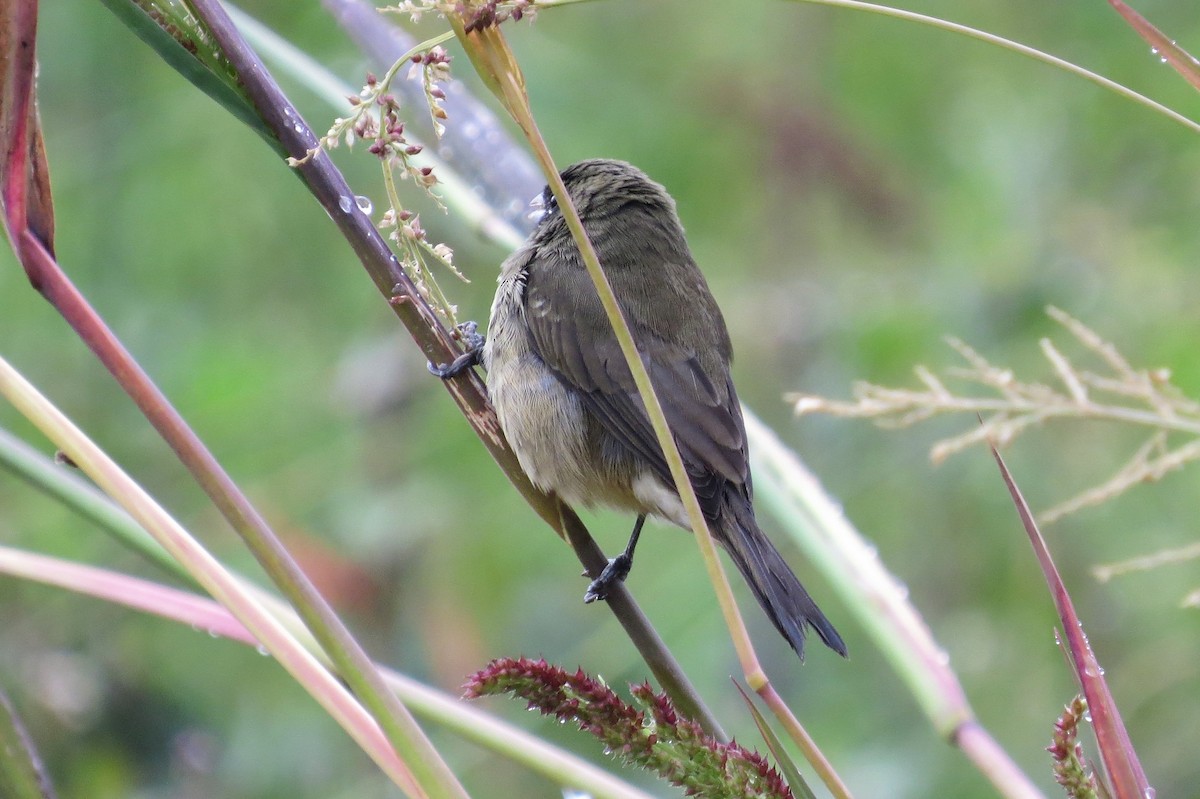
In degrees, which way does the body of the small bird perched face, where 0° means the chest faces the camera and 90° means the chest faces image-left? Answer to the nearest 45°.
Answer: approximately 135°
